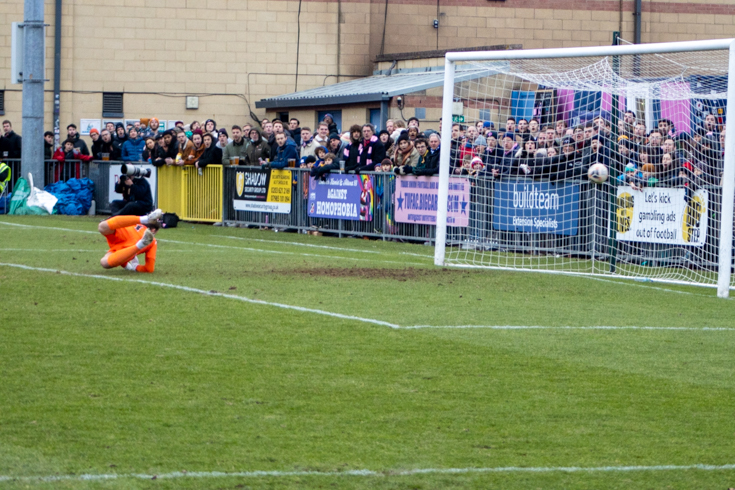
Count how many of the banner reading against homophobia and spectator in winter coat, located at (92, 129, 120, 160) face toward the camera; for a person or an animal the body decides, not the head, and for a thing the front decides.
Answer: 2

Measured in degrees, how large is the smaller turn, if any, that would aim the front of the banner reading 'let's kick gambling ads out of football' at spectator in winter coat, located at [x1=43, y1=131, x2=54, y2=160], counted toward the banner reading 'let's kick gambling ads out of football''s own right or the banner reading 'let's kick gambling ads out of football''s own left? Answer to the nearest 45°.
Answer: approximately 135° to the banner reading 'let's kick gambling ads out of football''s own right

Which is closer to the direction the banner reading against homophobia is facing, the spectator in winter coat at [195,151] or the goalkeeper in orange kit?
the goalkeeper in orange kit

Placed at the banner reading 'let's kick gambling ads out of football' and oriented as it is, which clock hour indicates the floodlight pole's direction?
The floodlight pole is roughly at 4 o'clock from the banner reading 'let's kick gambling ads out of football'.

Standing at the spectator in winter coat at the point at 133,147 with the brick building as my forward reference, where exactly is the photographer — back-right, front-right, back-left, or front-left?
back-right

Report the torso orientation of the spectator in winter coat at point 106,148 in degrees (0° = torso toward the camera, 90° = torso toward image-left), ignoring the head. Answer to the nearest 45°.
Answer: approximately 0°
